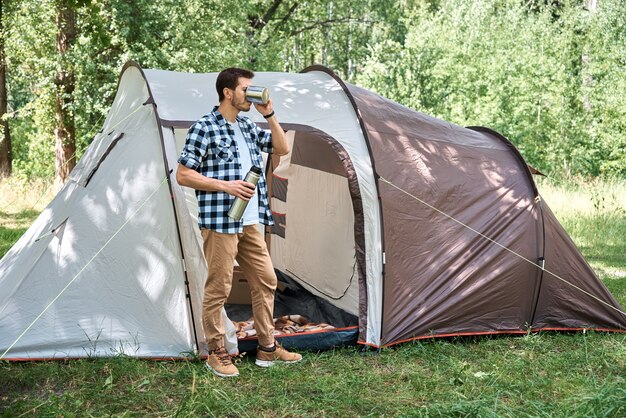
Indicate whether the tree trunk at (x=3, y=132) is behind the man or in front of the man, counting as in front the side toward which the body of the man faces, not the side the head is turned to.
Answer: behind

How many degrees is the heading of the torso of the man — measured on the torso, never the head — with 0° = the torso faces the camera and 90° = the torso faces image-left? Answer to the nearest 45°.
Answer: approximately 315°

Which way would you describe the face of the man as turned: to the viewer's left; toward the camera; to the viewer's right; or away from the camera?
to the viewer's right

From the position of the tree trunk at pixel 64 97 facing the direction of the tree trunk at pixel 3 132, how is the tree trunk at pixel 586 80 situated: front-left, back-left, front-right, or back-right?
back-right

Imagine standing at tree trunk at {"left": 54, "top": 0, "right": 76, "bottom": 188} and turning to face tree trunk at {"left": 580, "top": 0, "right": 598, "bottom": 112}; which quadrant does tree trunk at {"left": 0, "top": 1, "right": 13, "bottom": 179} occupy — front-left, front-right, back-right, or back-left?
back-left

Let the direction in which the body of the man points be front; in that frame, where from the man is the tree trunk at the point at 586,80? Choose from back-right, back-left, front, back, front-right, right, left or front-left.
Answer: left
